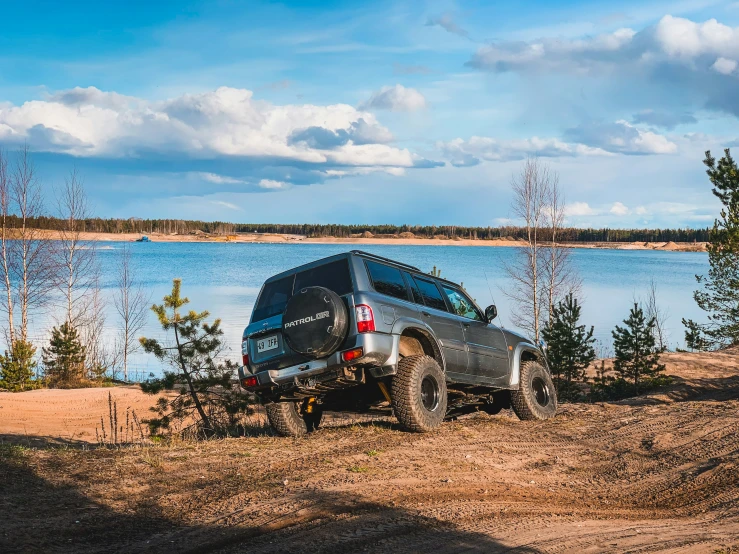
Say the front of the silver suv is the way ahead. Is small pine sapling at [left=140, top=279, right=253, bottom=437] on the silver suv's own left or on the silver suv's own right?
on the silver suv's own left

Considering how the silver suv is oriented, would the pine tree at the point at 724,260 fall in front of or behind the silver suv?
in front

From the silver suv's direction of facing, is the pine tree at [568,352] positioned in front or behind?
in front

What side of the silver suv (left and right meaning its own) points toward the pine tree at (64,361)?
left

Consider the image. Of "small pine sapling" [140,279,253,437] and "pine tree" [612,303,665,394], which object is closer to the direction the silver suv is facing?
the pine tree

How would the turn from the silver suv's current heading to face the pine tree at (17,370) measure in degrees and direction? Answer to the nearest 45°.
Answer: approximately 90° to its left

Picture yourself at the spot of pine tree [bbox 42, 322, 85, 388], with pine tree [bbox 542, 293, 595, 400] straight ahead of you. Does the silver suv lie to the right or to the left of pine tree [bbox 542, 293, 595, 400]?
right

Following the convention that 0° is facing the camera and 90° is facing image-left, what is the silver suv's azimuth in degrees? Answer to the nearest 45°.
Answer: approximately 225°
